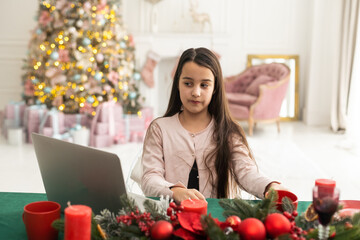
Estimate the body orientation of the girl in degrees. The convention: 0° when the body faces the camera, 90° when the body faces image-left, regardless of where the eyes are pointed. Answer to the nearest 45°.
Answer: approximately 0°

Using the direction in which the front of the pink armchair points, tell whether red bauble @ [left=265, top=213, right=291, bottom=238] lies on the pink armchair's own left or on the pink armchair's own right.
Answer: on the pink armchair's own left

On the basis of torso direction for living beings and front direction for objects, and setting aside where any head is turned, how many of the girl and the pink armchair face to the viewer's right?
0

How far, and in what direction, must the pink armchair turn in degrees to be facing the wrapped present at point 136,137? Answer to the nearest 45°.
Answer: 0° — it already faces it

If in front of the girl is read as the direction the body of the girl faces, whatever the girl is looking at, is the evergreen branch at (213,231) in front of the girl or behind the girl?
in front

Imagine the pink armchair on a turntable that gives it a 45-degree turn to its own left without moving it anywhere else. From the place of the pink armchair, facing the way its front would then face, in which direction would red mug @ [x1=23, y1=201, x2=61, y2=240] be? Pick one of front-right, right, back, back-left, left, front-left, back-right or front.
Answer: front

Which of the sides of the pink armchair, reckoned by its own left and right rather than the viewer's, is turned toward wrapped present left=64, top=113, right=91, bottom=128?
front

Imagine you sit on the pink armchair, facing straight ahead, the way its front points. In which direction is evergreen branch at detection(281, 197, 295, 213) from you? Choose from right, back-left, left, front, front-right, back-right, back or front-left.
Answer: front-left

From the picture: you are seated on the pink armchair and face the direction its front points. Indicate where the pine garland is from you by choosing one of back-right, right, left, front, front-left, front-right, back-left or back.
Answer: front-left

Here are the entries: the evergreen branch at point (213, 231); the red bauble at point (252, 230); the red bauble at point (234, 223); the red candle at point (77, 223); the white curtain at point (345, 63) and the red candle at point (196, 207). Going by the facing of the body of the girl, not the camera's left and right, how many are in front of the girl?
5

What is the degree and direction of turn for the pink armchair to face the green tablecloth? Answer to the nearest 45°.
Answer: approximately 45° to its left

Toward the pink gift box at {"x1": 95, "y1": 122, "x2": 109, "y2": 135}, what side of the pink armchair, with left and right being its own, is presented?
front
